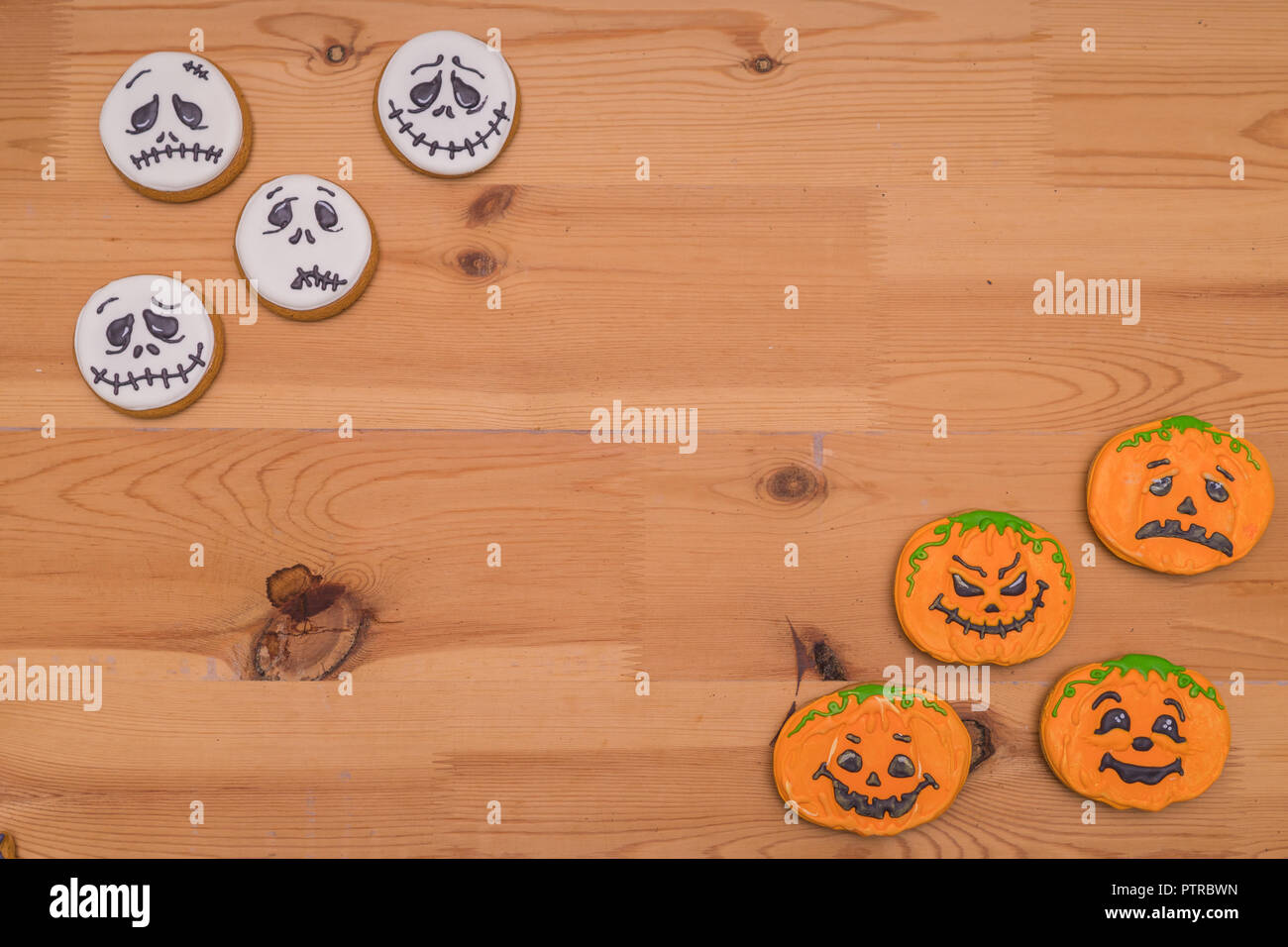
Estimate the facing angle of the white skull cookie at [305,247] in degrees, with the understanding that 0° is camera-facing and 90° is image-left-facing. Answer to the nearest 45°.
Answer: approximately 0°
